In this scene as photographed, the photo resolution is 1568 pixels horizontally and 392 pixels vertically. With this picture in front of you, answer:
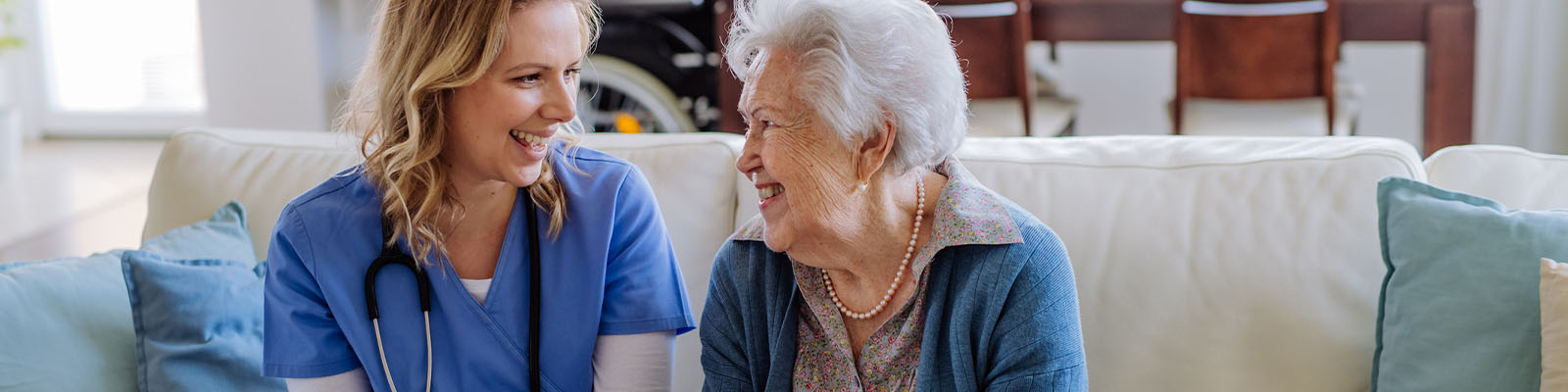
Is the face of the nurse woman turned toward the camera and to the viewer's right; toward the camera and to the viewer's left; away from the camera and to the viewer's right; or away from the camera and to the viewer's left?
toward the camera and to the viewer's right

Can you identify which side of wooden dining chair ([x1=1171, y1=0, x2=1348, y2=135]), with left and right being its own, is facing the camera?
back

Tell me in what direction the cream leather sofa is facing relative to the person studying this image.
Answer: facing the viewer

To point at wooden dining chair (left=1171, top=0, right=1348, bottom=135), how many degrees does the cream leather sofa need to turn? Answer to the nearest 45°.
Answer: approximately 180°

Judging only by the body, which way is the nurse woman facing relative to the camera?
toward the camera

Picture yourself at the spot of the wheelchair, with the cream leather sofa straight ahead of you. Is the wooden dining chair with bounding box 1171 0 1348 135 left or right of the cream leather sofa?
left

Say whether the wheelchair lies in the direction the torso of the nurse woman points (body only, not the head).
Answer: no

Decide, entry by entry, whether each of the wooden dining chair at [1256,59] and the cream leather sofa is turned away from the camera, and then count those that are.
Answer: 1

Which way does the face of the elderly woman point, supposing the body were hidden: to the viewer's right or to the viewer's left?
to the viewer's left
